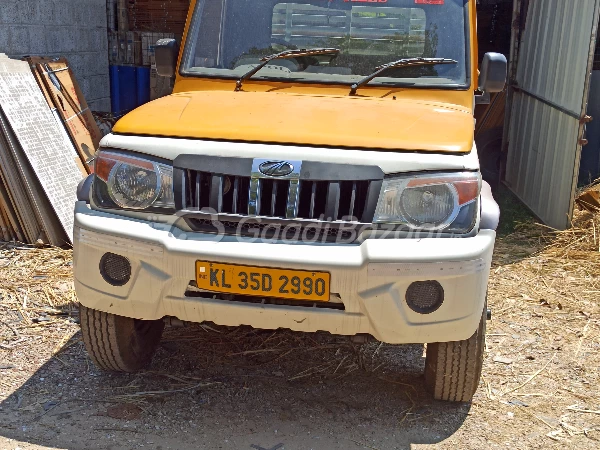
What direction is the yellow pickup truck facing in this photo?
toward the camera

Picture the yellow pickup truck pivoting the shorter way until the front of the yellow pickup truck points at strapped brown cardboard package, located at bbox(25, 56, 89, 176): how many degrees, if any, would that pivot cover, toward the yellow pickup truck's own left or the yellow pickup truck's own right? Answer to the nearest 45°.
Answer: approximately 135° to the yellow pickup truck's own right

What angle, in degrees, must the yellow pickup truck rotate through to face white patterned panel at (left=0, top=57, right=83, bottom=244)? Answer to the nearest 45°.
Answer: approximately 135° to its right

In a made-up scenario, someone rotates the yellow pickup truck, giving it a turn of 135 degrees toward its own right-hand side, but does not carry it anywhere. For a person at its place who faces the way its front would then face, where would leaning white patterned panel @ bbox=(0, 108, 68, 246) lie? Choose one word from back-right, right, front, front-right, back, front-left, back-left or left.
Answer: front

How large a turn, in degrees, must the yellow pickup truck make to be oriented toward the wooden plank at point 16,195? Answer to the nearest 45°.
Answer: approximately 135° to its right
